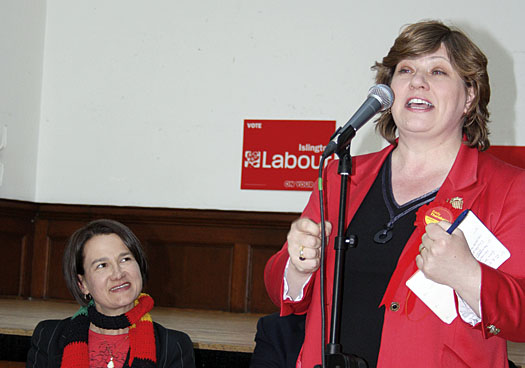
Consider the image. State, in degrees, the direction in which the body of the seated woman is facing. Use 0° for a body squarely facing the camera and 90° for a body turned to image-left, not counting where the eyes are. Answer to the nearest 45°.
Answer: approximately 0°

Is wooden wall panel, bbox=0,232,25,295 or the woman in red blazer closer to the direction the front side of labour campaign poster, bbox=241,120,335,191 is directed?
the woman in red blazer

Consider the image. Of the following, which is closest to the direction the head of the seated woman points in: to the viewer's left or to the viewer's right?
to the viewer's right

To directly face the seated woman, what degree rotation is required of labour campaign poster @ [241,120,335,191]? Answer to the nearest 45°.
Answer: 0° — it already faces them

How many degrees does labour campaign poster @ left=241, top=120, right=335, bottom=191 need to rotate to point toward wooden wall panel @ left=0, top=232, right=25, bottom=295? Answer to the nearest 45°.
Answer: approximately 90° to its right

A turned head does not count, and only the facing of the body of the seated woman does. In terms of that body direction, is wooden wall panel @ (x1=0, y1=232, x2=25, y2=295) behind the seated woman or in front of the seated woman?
behind

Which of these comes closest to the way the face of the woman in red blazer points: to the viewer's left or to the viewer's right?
to the viewer's left

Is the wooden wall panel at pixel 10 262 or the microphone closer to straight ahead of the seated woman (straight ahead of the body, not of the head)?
the microphone
